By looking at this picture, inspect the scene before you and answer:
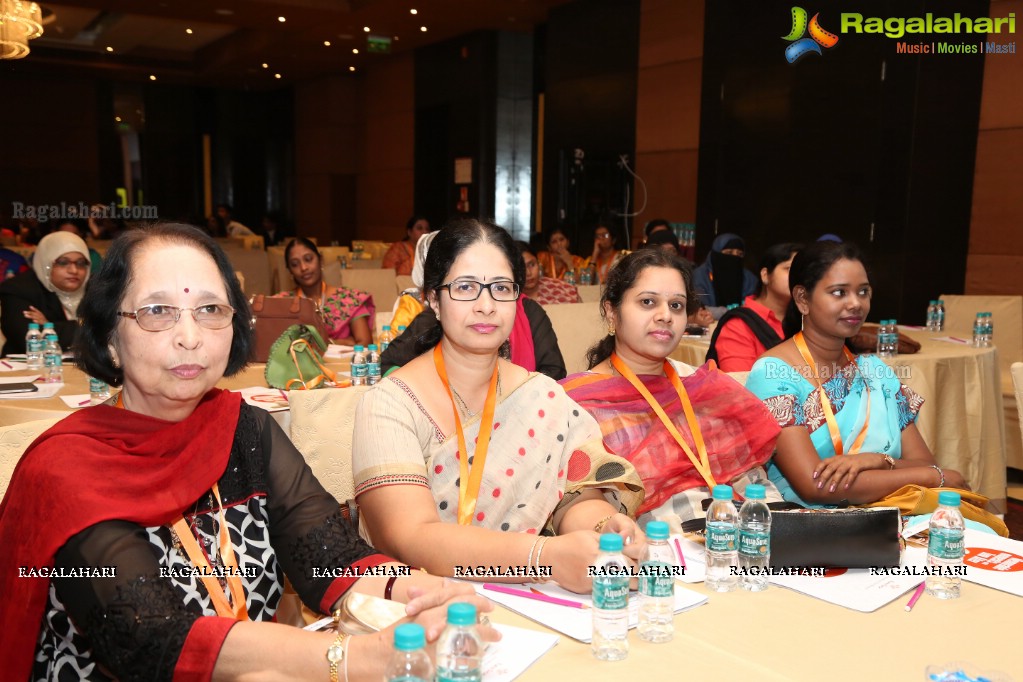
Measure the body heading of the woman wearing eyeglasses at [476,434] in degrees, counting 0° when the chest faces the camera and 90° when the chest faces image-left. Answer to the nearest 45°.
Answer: approximately 315°

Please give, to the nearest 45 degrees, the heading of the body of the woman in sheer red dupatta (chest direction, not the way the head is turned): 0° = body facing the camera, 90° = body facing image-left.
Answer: approximately 315°

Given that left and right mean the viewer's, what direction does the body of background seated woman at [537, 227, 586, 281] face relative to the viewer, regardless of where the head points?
facing the viewer

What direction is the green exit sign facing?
toward the camera

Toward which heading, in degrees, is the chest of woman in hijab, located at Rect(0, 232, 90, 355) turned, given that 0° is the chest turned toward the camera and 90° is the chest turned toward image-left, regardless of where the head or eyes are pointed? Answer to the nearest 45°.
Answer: approximately 315°

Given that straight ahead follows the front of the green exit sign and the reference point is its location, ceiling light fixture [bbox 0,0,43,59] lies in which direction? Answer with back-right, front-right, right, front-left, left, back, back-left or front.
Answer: front-right

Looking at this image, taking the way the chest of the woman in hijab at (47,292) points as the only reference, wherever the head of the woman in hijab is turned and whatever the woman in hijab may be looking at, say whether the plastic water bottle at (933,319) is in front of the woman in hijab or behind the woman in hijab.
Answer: in front

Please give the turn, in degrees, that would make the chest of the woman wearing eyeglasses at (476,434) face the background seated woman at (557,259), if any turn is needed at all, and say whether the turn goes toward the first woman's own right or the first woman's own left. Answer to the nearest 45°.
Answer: approximately 135° to the first woman's own left

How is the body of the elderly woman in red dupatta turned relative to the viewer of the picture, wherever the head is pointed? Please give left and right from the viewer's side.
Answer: facing the viewer and to the right of the viewer

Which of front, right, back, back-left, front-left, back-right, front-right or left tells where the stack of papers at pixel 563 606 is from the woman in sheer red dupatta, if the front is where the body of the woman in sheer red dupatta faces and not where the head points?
front-right

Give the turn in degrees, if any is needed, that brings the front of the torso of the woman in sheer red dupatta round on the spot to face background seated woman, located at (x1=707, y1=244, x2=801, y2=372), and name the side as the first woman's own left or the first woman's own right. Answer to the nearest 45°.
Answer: approximately 135° to the first woman's own left

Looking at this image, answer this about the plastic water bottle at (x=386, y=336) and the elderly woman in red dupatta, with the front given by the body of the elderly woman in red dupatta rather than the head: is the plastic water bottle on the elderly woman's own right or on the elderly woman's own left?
on the elderly woman's own left

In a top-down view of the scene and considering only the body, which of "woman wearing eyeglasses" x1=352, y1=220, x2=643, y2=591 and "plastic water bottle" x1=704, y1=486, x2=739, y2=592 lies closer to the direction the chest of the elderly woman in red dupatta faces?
the plastic water bottle

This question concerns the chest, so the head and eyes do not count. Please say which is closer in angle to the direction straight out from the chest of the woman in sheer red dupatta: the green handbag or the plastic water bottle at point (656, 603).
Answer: the plastic water bottle
